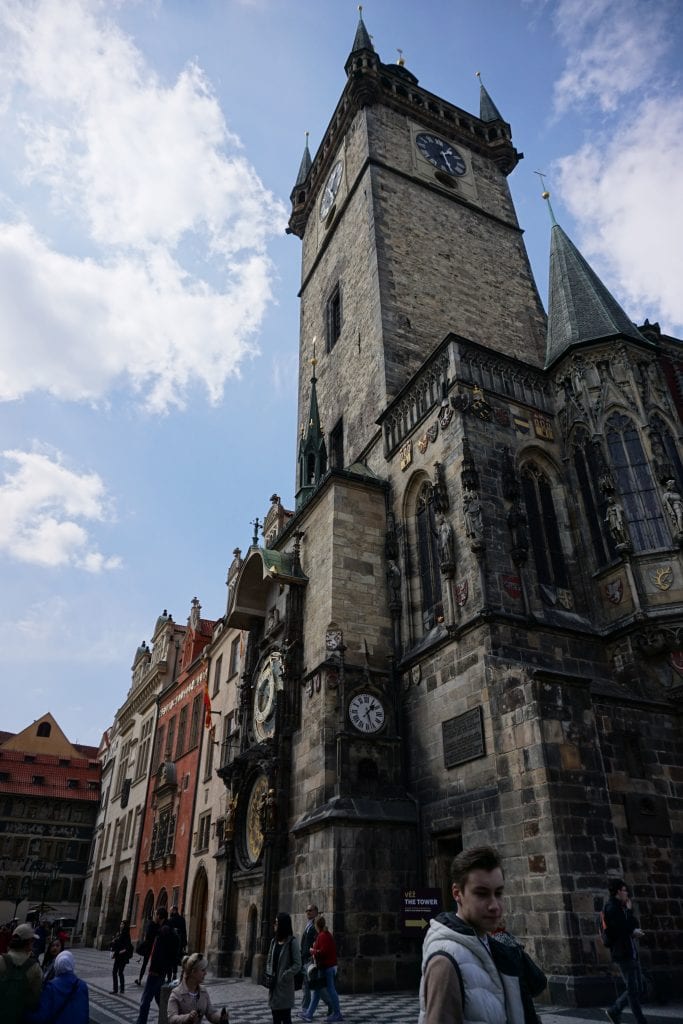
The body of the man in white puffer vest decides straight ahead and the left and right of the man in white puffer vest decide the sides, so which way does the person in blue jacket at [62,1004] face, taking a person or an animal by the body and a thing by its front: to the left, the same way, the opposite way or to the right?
the opposite way

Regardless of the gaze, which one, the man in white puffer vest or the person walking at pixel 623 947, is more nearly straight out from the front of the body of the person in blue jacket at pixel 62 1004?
the person walking

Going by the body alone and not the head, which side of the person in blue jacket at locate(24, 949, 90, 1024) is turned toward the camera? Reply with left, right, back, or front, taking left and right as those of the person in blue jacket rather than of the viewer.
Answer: back

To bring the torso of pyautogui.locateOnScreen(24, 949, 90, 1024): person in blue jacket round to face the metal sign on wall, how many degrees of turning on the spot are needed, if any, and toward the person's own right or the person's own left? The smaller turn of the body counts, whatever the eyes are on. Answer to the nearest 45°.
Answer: approximately 45° to the person's own right

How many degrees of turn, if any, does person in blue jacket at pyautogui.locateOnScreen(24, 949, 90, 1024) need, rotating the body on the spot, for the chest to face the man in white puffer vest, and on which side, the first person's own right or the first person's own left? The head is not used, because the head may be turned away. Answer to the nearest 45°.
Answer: approximately 135° to the first person's own right

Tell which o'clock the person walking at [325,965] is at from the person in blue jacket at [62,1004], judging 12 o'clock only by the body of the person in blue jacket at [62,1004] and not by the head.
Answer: the person walking at [325,965] is roughly at 1 o'clock from the person in blue jacket at [62,1004].

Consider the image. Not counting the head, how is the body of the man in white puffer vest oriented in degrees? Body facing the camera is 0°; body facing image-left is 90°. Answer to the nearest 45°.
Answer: approximately 315°

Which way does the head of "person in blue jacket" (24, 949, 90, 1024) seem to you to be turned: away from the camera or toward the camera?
away from the camera

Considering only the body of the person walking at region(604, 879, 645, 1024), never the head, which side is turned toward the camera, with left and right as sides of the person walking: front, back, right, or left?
right
